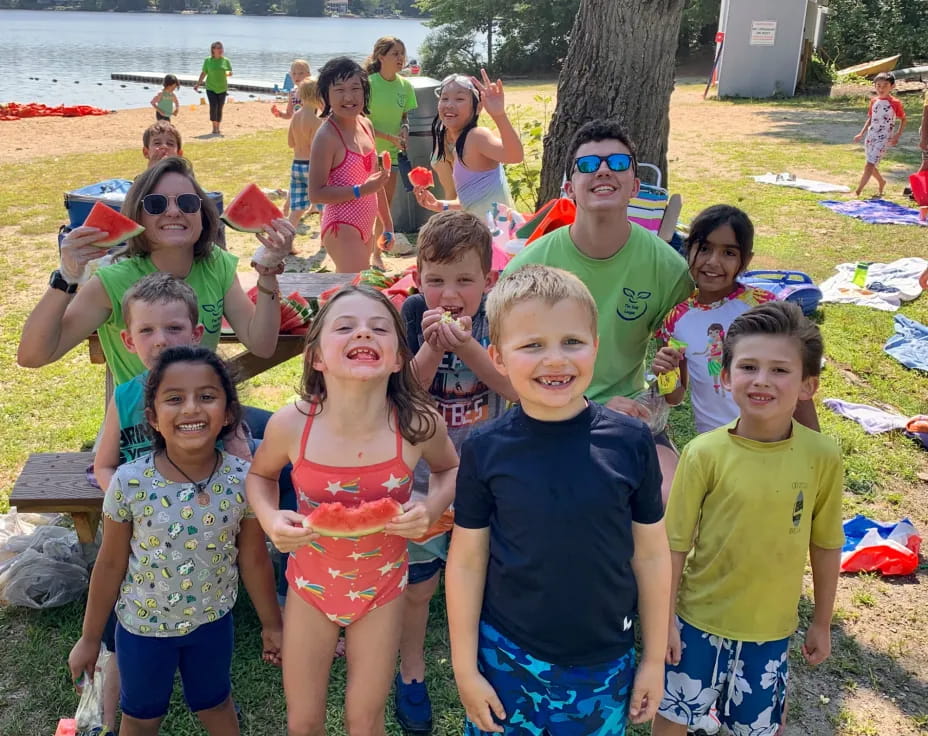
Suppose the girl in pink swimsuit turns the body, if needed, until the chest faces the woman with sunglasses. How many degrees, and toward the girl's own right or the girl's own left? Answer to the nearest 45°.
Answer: approximately 45° to the girl's own right

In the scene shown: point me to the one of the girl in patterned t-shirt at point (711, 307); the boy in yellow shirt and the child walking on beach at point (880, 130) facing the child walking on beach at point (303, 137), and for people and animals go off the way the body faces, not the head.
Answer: the child walking on beach at point (880, 130)

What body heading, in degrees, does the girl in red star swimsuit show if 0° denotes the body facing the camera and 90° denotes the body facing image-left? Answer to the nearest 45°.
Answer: approximately 0°

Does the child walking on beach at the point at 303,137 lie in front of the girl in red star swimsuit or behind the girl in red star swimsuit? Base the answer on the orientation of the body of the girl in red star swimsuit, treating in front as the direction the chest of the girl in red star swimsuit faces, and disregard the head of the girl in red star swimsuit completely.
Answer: behind

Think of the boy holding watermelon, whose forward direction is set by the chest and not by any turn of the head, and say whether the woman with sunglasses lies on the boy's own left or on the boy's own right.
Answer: on the boy's own right

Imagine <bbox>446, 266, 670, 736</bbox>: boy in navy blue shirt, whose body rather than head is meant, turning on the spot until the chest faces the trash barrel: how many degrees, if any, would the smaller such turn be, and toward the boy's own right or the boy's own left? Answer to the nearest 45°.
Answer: approximately 180°
